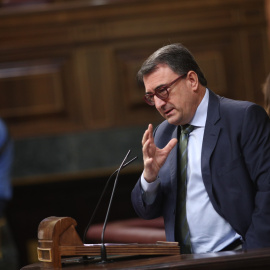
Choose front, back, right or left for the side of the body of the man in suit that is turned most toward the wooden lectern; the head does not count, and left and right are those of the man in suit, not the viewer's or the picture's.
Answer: front

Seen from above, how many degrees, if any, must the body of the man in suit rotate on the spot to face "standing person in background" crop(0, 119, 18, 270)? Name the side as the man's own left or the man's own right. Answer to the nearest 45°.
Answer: approximately 90° to the man's own right

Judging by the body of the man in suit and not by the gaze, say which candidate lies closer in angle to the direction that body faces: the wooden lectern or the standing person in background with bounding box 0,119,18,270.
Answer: the wooden lectern

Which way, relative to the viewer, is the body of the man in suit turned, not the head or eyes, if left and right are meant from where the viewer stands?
facing the viewer and to the left of the viewer

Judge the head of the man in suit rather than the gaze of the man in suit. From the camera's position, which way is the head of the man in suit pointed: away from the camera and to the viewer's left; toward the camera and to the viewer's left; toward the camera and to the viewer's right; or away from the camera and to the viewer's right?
toward the camera and to the viewer's left

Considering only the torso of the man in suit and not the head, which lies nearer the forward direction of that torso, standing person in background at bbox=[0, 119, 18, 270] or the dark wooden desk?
the dark wooden desk
